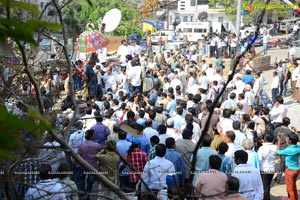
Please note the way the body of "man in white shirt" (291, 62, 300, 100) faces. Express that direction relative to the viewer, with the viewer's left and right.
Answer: facing to the left of the viewer

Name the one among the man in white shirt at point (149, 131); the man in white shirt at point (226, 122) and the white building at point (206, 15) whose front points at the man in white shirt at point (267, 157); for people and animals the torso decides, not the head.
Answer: the white building

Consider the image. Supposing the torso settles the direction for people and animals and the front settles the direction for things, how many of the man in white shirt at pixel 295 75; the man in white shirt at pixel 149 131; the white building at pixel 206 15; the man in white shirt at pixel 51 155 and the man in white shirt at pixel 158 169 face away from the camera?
3

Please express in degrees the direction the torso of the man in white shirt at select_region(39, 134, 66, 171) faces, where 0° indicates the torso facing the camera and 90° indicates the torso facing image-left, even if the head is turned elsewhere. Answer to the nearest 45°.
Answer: approximately 180°

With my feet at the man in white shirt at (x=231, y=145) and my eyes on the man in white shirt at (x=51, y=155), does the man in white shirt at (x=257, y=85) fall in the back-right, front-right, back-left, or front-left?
back-right

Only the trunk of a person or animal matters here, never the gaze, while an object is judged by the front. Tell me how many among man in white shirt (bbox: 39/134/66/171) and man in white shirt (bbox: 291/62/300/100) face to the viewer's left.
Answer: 1

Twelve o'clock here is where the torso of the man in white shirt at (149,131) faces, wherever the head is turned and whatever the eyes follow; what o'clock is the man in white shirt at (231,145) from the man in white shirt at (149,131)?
the man in white shirt at (231,145) is roughly at 4 o'clock from the man in white shirt at (149,131).

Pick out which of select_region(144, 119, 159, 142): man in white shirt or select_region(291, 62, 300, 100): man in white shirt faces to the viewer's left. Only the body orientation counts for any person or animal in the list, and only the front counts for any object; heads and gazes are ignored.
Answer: select_region(291, 62, 300, 100): man in white shirt

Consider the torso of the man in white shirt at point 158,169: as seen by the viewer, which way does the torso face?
away from the camera

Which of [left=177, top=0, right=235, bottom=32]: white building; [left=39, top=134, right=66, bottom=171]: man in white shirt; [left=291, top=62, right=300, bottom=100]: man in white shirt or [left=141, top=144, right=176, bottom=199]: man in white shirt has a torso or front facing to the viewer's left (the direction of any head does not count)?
[left=291, top=62, right=300, bottom=100]: man in white shirt

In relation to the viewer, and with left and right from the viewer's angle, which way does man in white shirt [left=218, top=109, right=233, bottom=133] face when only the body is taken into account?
facing away from the viewer and to the left of the viewer

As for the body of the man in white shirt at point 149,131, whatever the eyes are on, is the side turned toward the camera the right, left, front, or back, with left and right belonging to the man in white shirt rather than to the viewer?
back

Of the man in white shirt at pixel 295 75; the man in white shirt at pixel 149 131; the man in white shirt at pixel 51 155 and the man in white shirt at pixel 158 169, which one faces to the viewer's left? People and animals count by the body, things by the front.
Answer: the man in white shirt at pixel 295 75
